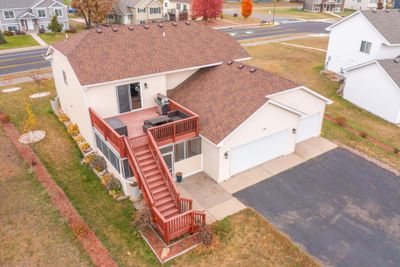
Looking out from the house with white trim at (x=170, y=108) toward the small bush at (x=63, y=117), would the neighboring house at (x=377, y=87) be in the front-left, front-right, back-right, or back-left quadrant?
back-right

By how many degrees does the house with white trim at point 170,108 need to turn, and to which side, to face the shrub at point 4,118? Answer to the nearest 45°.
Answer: approximately 135° to its right

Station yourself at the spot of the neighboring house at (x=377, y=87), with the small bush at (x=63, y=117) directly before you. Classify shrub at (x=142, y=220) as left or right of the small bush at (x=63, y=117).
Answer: left

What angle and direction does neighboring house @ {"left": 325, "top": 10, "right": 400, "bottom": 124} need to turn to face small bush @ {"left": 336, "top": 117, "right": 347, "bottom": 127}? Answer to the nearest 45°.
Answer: approximately 45° to its right

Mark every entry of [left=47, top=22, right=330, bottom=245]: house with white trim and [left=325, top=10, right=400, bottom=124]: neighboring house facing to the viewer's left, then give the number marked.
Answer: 0

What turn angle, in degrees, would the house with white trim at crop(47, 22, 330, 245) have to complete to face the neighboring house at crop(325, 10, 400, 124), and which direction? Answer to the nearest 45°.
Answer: approximately 90° to its left

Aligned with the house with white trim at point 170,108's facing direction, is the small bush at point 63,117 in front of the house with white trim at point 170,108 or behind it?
behind

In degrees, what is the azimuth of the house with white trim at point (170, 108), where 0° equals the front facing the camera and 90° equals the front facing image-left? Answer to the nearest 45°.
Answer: approximately 315°

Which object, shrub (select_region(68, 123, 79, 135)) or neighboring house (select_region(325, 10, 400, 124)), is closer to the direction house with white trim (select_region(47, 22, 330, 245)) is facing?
the neighboring house

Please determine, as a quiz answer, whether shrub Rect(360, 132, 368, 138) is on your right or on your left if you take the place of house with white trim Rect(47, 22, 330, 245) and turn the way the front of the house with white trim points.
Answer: on your left

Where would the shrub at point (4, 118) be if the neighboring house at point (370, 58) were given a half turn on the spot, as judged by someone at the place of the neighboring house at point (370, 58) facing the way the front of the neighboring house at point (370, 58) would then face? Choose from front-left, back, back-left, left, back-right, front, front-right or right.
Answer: left

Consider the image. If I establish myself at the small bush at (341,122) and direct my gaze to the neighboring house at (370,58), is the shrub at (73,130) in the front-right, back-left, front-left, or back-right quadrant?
back-left

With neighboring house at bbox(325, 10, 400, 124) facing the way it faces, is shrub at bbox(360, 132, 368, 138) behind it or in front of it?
in front

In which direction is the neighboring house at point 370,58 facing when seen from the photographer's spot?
facing the viewer and to the right of the viewer

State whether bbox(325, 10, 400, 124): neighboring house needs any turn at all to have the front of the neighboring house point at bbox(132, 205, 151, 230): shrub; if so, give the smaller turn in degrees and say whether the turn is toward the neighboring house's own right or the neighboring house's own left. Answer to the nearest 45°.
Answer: approximately 45° to the neighboring house's own right

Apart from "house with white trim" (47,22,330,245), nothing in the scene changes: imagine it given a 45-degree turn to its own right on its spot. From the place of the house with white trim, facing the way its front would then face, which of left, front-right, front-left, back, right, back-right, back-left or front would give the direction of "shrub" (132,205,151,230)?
front

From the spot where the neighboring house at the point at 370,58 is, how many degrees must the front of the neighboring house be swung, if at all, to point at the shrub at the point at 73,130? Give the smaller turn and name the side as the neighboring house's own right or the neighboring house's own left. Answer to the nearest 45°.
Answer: approximately 90° to the neighboring house's own right
